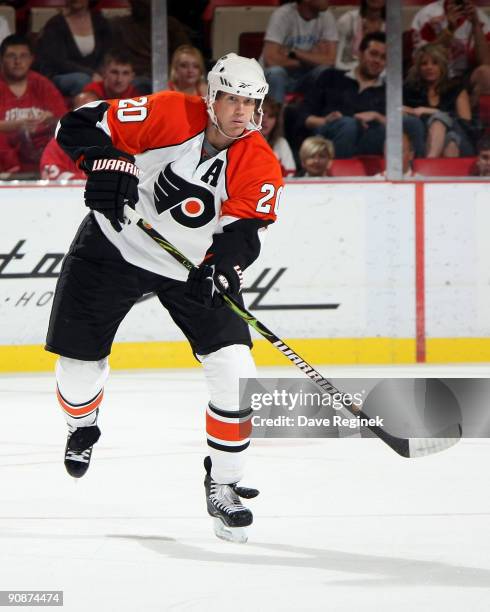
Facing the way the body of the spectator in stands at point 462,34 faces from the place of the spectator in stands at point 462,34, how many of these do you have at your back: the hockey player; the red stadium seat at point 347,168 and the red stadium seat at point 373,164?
0

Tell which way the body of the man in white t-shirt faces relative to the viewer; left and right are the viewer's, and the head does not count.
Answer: facing the viewer

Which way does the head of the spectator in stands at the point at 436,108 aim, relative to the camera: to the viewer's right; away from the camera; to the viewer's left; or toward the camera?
toward the camera

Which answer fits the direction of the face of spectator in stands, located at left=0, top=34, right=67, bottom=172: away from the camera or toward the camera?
toward the camera

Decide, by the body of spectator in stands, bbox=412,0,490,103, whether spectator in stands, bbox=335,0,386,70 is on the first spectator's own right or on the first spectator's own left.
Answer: on the first spectator's own right

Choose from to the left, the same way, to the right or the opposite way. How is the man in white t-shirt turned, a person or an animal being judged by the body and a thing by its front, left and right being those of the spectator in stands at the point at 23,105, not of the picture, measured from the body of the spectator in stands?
the same way

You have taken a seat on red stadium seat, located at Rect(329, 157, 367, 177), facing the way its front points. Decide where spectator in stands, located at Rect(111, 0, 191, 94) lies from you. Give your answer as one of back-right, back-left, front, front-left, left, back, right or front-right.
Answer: right

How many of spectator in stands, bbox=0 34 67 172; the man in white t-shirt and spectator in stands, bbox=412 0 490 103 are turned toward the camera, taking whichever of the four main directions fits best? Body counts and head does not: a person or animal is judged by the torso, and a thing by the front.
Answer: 3

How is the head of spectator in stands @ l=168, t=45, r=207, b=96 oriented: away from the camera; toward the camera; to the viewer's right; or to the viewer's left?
toward the camera

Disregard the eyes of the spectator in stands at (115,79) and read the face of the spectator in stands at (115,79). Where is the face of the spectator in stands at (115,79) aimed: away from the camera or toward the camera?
toward the camera

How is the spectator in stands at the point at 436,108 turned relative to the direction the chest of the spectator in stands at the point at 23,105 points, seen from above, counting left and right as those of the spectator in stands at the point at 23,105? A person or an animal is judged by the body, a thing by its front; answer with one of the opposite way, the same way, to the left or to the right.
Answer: the same way

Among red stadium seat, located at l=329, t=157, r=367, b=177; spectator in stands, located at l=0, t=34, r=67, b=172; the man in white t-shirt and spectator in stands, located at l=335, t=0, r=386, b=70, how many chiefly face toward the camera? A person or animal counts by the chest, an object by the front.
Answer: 4

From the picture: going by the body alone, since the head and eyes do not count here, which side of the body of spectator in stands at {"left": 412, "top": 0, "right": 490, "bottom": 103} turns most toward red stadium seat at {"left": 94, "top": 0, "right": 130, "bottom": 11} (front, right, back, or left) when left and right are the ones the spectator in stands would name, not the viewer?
right

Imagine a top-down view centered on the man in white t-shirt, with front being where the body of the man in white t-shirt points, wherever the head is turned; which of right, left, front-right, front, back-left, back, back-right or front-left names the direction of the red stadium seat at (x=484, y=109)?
left

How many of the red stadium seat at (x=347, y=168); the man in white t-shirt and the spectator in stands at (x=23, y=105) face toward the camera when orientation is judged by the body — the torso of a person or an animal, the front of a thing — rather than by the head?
3

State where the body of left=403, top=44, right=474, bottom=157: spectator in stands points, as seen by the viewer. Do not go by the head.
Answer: toward the camera

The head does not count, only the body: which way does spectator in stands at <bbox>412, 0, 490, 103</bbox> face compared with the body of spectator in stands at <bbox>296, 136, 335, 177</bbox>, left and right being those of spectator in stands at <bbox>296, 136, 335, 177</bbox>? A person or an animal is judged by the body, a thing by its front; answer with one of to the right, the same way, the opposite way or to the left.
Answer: the same way
